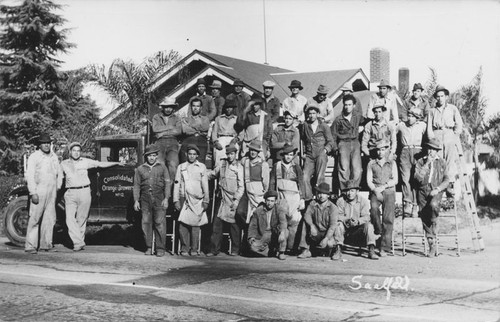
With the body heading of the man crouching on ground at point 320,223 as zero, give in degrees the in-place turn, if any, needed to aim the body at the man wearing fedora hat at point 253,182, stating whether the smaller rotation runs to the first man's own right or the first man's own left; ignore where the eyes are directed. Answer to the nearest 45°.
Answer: approximately 90° to the first man's own right

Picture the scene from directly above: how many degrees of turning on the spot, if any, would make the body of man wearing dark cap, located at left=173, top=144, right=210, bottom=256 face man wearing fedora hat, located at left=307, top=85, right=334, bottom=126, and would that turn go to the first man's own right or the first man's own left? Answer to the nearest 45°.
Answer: approximately 90° to the first man's own left

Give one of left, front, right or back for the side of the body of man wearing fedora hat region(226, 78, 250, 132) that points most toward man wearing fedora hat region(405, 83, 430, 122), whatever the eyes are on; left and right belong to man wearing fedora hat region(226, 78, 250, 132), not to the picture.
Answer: left

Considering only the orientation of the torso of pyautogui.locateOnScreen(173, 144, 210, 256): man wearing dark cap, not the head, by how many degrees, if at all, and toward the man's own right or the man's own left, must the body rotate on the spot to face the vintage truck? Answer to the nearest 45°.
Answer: approximately 135° to the man's own right

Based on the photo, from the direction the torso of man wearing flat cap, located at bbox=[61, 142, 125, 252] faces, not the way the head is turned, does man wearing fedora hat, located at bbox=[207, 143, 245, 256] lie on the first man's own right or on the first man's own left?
on the first man's own left

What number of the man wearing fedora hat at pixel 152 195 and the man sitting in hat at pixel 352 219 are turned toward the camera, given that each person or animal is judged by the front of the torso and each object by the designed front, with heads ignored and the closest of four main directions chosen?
2

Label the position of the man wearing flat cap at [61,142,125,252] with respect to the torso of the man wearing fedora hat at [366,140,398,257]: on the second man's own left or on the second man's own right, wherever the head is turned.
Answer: on the second man's own right
